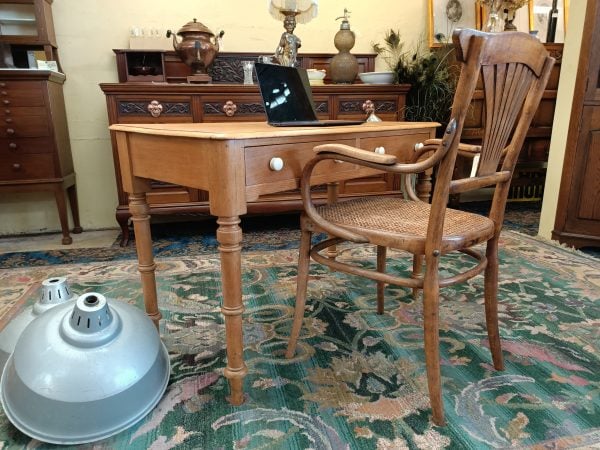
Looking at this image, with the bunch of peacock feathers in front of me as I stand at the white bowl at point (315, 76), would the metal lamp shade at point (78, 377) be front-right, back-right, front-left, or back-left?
back-right

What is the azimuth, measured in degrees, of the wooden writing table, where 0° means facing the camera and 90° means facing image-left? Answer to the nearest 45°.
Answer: approximately 315°

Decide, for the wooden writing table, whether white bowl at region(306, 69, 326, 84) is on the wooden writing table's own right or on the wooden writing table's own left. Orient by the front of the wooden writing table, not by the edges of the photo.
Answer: on the wooden writing table's own left

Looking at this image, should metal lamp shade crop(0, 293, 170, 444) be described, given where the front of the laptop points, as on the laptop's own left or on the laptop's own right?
on the laptop's own right

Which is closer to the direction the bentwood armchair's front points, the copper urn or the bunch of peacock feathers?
the copper urn

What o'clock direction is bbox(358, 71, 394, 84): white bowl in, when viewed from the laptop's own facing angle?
The white bowl is roughly at 8 o'clock from the laptop.
